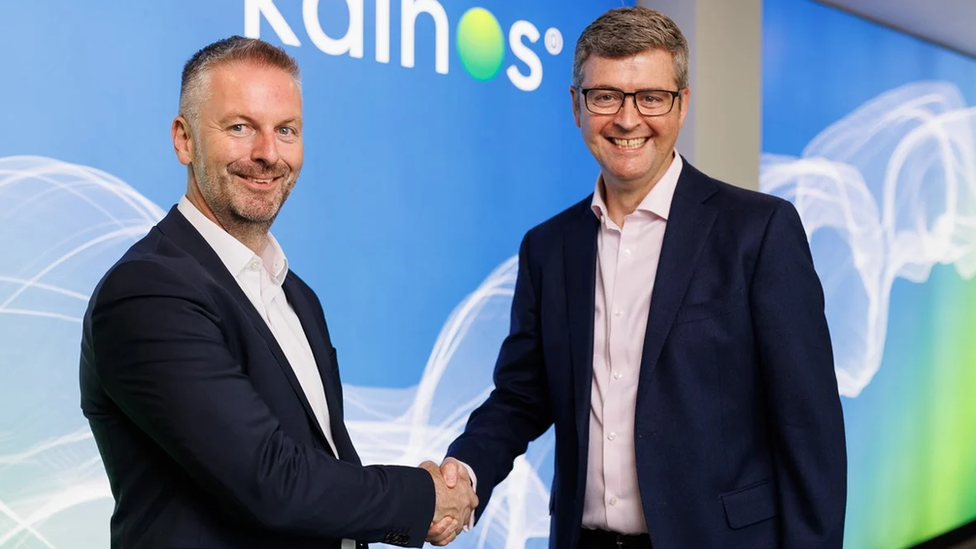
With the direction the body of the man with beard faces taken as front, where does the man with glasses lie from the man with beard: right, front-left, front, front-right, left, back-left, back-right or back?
front-left

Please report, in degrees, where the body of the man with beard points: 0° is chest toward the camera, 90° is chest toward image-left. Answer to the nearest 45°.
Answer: approximately 315°
